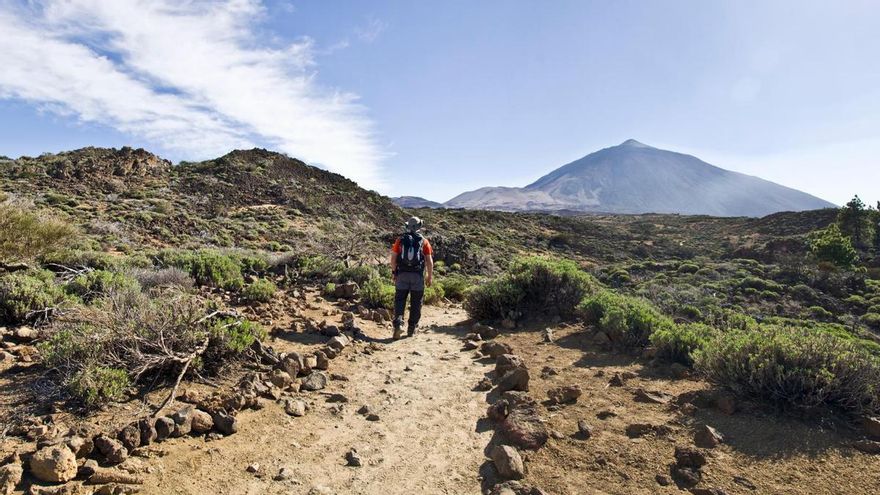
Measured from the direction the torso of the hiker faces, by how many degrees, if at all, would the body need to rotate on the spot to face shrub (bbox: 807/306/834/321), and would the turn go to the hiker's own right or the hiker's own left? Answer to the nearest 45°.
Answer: approximately 45° to the hiker's own right

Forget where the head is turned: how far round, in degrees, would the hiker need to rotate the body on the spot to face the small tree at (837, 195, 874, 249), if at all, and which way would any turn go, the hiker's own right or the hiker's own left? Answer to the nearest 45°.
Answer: approximately 45° to the hiker's own right

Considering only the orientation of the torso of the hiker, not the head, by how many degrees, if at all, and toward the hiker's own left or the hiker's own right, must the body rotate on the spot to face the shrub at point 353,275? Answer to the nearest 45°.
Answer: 0° — they already face it

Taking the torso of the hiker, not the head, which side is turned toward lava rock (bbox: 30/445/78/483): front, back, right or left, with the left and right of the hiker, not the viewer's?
back

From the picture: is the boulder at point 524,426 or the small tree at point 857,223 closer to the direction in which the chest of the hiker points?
the small tree

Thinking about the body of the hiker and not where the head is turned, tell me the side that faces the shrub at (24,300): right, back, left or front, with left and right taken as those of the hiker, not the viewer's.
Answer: left

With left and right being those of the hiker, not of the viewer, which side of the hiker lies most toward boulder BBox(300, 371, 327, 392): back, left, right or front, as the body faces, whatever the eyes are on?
back

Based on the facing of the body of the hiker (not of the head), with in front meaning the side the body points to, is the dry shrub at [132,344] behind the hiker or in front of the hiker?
behind

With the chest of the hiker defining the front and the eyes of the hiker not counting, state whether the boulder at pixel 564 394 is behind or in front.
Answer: behind

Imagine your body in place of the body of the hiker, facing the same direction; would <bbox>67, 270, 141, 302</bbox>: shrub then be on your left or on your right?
on your left

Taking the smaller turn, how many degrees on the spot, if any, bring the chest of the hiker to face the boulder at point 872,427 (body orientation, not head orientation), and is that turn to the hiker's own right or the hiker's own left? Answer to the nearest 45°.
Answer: approximately 135° to the hiker's own right

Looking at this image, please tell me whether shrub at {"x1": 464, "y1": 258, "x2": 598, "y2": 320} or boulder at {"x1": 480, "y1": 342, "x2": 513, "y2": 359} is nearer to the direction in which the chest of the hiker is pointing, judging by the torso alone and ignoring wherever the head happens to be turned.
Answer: the shrub

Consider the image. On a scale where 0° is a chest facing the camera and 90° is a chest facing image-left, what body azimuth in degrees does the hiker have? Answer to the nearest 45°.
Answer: approximately 180°

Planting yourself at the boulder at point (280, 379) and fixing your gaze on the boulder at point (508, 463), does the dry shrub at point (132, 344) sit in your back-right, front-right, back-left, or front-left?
back-right
